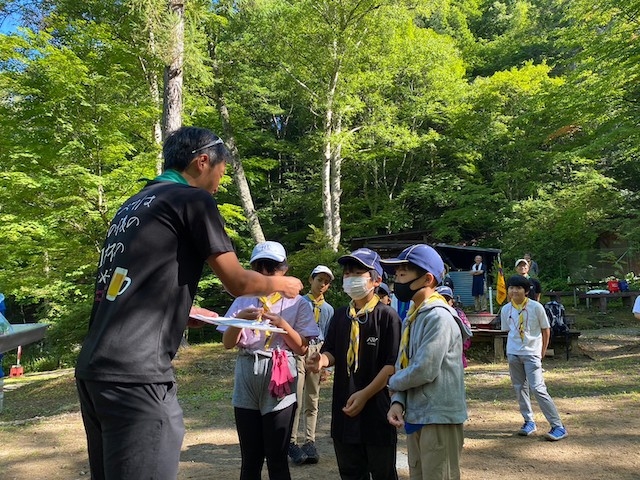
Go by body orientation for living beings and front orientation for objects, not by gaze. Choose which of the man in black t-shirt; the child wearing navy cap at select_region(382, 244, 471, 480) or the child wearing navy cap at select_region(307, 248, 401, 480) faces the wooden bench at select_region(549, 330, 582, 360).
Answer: the man in black t-shirt

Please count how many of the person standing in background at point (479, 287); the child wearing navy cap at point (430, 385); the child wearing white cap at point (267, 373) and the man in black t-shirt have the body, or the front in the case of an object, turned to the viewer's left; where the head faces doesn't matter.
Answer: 1

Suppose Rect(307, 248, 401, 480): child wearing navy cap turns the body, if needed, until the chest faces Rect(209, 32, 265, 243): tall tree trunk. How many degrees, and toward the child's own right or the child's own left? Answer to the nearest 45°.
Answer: approximately 135° to the child's own right

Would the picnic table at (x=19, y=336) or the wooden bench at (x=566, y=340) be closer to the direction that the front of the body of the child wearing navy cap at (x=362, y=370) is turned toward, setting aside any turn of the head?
the picnic table

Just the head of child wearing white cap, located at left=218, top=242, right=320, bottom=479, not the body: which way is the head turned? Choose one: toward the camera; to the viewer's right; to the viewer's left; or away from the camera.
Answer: toward the camera

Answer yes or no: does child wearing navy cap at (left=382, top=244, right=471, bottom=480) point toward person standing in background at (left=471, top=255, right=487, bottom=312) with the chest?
no

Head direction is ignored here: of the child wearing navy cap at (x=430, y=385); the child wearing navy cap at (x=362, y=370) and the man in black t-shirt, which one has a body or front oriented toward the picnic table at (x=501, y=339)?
the man in black t-shirt

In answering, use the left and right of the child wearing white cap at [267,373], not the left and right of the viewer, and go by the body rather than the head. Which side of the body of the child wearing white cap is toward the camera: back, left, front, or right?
front

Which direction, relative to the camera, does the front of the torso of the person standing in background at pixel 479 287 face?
toward the camera

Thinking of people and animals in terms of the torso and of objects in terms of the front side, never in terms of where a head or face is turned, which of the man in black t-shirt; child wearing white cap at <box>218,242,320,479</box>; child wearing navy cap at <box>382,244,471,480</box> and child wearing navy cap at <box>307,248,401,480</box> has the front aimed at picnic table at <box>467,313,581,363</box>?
the man in black t-shirt

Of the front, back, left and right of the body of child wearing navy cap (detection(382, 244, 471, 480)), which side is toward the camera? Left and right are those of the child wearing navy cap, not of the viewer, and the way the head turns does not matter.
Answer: left

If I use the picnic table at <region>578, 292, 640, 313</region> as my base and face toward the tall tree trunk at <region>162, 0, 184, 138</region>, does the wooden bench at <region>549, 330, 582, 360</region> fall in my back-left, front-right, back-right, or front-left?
front-left

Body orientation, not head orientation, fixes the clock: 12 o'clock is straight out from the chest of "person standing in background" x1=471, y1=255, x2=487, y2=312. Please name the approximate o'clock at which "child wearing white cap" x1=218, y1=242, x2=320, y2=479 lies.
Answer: The child wearing white cap is roughly at 12 o'clock from the person standing in background.

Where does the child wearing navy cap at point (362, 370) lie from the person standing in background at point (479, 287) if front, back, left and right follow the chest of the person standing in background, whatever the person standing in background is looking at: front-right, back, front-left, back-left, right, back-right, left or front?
front

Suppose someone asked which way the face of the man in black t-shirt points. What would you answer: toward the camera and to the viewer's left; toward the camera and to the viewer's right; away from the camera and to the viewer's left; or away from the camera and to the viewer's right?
away from the camera and to the viewer's right

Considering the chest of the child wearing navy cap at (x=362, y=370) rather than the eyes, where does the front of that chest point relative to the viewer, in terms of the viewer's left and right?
facing the viewer and to the left of the viewer

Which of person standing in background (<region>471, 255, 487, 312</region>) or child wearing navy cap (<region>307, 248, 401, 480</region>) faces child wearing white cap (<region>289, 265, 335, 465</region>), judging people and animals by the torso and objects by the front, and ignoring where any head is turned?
the person standing in background

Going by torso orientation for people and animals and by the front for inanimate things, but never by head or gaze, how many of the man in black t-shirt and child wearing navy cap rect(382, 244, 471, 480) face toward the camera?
0
